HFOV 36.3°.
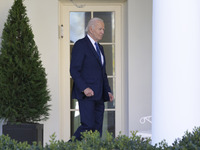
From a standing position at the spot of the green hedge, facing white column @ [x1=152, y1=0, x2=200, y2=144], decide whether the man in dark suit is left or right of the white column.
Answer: left

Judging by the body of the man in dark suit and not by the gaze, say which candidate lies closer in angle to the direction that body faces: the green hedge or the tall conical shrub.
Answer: the green hedge
